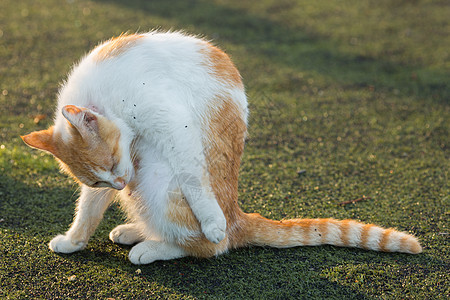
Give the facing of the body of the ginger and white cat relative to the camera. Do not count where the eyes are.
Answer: to the viewer's left
